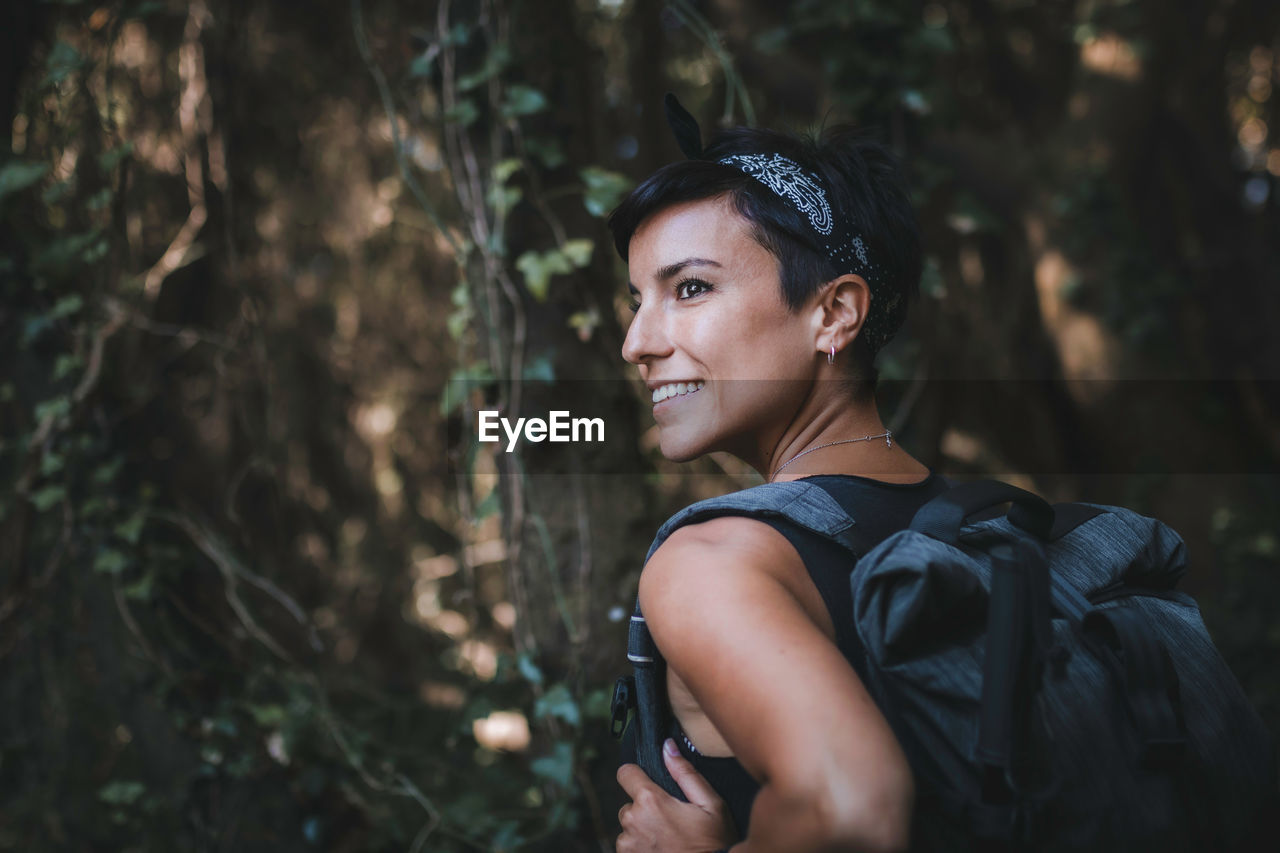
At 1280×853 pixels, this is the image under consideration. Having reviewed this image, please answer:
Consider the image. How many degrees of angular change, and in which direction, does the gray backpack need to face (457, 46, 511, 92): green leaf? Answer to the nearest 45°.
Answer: approximately 180°

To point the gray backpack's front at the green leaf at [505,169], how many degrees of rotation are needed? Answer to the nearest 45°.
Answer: approximately 180°

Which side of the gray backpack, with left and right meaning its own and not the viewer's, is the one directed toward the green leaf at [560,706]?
back

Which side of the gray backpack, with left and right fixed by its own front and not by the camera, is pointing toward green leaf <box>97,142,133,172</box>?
back

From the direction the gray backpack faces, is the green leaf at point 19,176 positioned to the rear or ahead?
to the rear

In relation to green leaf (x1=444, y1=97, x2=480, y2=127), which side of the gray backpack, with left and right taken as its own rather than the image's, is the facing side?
back

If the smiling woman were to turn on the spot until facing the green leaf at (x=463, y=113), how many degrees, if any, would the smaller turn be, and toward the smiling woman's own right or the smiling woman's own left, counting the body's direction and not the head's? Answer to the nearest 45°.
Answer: approximately 45° to the smiling woman's own right

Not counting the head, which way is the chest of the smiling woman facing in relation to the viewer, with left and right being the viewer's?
facing to the left of the viewer
